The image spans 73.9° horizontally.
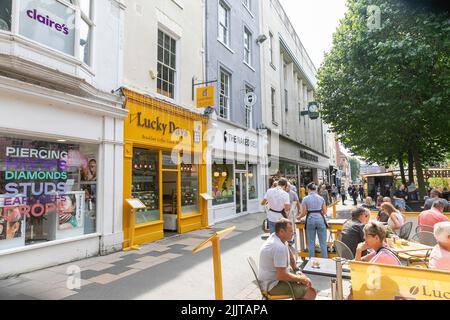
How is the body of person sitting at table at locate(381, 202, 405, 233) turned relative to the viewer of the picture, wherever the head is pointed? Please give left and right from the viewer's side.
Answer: facing to the left of the viewer

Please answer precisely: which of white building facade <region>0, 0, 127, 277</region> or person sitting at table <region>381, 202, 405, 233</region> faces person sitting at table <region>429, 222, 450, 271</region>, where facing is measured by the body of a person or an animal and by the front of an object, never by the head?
the white building facade

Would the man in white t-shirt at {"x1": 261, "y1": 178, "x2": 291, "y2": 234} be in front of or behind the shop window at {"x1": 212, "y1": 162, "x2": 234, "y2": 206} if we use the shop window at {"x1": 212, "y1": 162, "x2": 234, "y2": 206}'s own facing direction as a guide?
in front

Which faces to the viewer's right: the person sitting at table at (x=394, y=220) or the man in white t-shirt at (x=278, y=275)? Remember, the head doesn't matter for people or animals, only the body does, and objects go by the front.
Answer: the man in white t-shirt

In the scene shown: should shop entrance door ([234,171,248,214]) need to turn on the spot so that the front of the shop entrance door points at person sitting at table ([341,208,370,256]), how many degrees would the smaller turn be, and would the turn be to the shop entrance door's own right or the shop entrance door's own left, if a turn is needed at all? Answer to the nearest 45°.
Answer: approximately 45° to the shop entrance door's own right

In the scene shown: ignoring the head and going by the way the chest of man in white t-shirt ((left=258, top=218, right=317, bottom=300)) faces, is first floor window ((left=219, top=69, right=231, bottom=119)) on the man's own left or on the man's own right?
on the man's own left

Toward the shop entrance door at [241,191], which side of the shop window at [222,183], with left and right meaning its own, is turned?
left

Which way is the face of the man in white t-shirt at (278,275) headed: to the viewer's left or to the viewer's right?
to the viewer's right

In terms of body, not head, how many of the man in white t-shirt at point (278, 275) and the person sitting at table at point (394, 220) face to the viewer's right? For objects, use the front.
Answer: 1

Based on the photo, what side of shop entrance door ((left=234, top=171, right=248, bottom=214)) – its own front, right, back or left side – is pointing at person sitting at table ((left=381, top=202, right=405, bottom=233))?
front

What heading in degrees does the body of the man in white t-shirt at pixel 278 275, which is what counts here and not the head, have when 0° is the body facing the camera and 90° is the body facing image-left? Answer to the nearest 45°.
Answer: approximately 270°

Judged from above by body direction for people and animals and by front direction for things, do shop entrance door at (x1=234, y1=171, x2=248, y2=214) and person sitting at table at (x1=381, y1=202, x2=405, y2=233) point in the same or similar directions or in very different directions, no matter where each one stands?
very different directions

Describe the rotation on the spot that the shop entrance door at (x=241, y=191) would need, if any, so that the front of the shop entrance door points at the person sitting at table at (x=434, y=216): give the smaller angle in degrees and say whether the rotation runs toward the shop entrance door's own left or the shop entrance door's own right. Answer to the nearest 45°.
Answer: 0° — it already faces them

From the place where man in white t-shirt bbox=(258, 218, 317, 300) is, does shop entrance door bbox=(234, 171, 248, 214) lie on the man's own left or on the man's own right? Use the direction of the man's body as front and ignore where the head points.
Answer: on the man's own left
